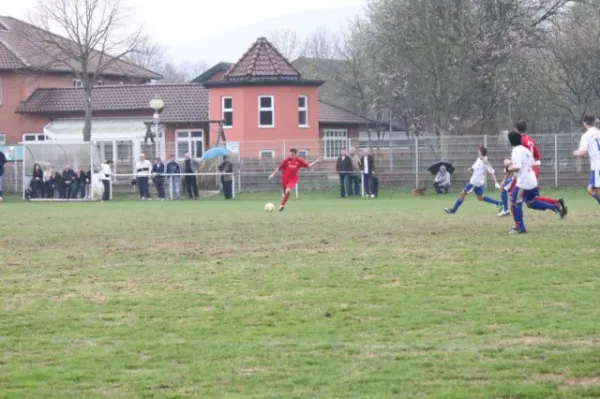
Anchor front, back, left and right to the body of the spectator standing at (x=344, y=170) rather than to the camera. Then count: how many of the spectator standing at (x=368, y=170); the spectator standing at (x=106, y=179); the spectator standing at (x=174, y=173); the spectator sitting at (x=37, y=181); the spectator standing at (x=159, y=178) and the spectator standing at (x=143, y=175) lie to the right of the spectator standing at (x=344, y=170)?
5

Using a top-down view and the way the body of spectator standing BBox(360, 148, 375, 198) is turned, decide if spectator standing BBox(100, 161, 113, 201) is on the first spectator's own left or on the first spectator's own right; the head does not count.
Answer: on the first spectator's own right

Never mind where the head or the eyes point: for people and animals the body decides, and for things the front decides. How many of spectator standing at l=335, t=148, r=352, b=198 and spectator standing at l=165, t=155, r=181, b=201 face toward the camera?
2

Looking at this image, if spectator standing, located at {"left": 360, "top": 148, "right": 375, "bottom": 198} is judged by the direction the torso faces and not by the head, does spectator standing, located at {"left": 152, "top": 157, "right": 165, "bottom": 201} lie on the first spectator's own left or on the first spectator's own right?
on the first spectator's own right

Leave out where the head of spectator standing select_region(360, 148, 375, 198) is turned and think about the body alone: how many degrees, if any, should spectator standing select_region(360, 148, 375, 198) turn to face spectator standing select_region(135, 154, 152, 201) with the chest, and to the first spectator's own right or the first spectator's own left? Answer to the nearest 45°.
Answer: approximately 90° to the first spectator's own right

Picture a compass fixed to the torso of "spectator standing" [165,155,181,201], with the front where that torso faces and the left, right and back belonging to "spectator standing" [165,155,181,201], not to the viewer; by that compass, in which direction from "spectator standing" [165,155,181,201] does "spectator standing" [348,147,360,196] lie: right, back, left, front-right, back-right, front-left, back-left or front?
left

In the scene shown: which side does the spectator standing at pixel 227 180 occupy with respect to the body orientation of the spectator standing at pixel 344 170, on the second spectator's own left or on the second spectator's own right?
on the second spectator's own right

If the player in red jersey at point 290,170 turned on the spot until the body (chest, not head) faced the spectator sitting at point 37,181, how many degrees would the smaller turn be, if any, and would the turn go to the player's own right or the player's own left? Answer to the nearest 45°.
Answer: approximately 135° to the player's own right
